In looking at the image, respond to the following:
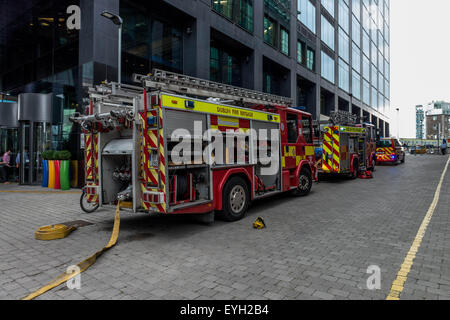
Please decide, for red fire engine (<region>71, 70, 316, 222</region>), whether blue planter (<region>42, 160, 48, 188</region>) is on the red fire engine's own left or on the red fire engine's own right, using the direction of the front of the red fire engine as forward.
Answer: on the red fire engine's own left

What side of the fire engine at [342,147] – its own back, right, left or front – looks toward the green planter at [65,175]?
back

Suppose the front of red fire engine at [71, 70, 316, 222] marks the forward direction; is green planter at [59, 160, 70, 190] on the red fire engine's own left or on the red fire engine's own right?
on the red fire engine's own left

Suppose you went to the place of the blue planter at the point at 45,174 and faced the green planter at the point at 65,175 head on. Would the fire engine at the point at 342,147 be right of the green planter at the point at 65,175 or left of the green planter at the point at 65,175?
left

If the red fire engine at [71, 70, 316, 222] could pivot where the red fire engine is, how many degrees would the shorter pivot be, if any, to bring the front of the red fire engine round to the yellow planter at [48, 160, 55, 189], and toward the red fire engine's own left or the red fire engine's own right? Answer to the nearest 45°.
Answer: approximately 90° to the red fire engine's own left

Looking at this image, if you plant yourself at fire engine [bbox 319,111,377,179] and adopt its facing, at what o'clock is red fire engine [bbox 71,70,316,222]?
The red fire engine is roughly at 5 o'clock from the fire engine.

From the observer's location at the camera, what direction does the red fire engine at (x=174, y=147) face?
facing away from the viewer and to the right of the viewer

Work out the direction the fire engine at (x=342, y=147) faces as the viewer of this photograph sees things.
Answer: facing away from the viewer and to the right of the viewer
